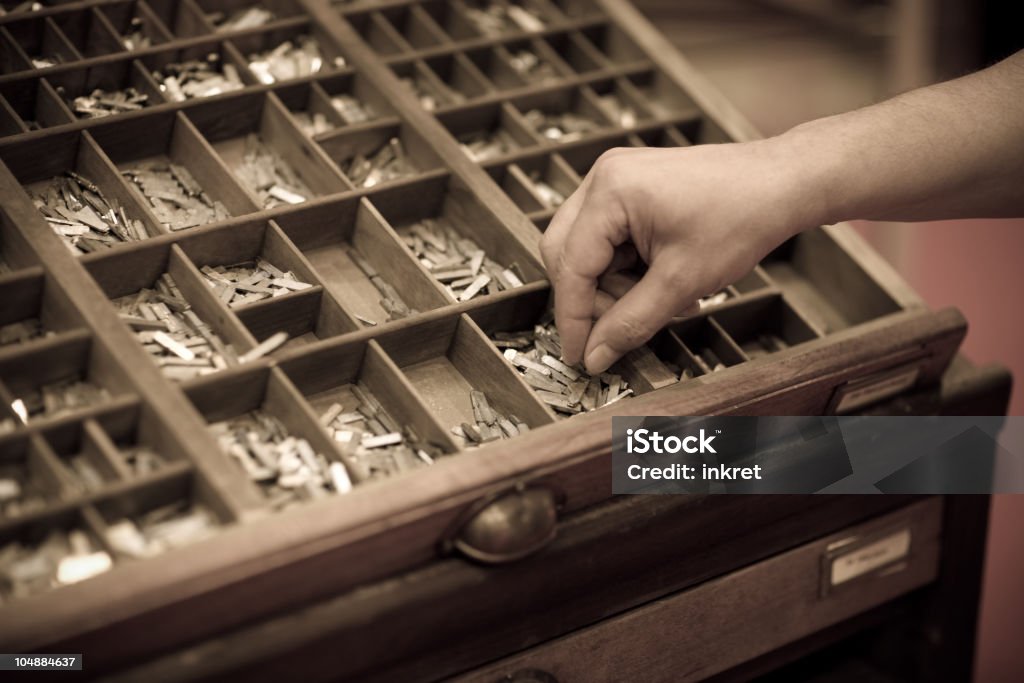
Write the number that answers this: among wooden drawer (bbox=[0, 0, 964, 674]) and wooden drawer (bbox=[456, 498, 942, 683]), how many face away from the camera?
0

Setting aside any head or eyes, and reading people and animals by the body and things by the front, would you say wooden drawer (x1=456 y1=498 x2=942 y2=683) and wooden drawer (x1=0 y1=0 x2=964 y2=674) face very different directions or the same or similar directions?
same or similar directions
